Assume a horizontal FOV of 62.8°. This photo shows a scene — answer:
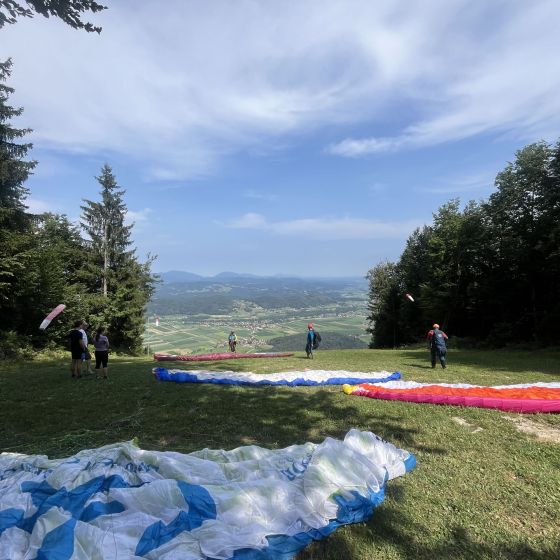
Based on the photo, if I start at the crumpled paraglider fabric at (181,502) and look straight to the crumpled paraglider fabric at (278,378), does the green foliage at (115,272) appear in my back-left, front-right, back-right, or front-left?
front-left

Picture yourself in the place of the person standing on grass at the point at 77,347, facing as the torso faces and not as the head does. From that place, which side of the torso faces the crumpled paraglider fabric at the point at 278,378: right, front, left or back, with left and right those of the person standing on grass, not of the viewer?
right

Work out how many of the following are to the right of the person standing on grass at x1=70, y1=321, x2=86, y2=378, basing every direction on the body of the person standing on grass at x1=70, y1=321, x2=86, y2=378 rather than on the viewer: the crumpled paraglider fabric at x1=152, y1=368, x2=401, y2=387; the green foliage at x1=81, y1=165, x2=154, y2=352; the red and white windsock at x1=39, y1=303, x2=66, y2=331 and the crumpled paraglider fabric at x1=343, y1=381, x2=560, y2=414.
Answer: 2

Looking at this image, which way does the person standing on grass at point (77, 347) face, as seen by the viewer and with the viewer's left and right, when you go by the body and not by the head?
facing away from the viewer and to the right of the viewer

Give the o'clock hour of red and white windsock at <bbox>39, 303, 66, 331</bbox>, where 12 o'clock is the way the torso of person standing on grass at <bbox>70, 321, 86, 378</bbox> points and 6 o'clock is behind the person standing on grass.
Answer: The red and white windsock is roughly at 10 o'clock from the person standing on grass.

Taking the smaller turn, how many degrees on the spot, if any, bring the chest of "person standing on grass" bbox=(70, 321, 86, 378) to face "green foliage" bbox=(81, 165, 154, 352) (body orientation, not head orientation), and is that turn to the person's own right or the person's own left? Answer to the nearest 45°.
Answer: approximately 45° to the person's own left

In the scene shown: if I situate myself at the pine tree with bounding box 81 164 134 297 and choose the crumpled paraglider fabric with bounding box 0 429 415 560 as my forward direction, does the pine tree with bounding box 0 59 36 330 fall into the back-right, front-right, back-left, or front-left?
front-right

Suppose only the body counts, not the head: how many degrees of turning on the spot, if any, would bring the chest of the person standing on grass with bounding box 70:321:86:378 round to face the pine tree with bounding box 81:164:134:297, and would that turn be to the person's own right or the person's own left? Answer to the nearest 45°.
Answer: approximately 45° to the person's own left

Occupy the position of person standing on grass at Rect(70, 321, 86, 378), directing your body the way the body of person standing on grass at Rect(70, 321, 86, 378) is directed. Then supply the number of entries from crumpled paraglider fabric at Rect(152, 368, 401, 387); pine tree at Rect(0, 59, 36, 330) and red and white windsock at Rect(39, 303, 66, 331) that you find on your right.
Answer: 1

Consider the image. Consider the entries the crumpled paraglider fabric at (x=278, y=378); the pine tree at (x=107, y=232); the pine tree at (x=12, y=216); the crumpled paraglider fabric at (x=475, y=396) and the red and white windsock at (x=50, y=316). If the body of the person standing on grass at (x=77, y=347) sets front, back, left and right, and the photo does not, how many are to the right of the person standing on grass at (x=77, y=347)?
2

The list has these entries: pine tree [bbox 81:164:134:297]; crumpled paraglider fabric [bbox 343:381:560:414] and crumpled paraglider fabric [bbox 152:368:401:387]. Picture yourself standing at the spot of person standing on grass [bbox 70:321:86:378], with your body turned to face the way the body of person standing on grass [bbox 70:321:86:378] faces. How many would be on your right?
2

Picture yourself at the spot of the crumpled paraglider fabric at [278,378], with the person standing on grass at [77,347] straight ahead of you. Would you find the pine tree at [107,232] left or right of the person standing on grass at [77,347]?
right

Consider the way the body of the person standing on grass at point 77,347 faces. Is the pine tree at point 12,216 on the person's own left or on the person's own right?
on the person's own left

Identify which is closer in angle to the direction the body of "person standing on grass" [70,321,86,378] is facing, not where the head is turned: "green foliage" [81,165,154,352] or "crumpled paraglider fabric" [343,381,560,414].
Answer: the green foliage

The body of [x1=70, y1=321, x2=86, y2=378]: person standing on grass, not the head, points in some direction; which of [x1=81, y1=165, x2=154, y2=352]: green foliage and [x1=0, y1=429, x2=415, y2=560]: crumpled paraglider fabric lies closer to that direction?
the green foliage

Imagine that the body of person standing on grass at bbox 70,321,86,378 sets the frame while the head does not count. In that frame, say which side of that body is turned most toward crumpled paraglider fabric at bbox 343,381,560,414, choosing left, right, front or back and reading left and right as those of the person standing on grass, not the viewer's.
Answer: right

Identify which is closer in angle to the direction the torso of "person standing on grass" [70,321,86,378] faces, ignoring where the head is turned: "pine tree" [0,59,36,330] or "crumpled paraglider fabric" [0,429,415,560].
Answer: the pine tree
